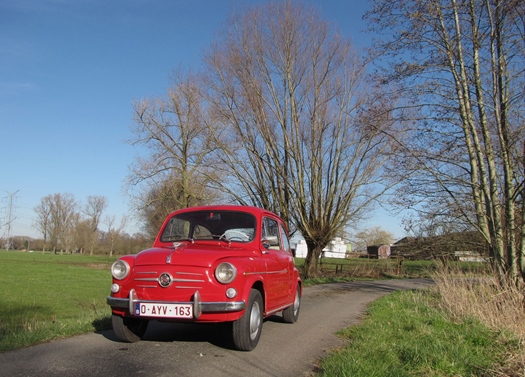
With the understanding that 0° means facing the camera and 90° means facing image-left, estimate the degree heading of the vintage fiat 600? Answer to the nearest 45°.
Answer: approximately 45°
